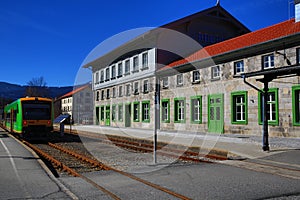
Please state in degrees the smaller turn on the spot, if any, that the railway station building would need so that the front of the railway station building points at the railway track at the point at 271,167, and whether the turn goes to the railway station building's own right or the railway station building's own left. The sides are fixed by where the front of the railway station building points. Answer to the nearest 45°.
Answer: approximately 45° to the railway station building's own left

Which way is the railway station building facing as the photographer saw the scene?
facing the viewer and to the left of the viewer
